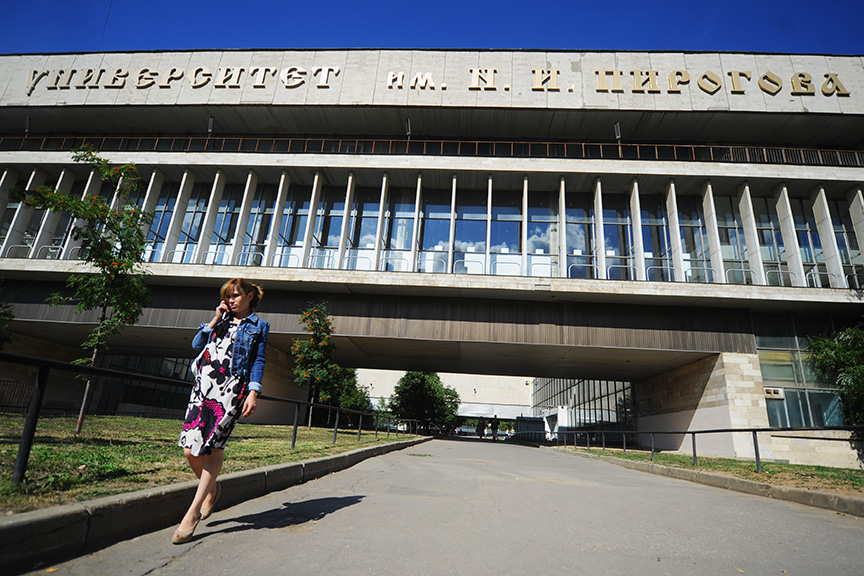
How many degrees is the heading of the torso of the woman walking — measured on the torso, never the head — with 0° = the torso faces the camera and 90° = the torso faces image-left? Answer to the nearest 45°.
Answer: approximately 45°

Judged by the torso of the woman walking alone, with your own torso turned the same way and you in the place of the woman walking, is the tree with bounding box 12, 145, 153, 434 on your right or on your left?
on your right

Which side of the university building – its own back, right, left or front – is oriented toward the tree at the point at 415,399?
back

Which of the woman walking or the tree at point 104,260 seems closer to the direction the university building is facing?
the woman walking

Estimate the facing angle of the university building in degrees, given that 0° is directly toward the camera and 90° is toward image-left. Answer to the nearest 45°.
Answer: approximately 0°

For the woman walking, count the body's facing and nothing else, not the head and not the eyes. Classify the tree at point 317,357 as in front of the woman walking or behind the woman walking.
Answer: behind
